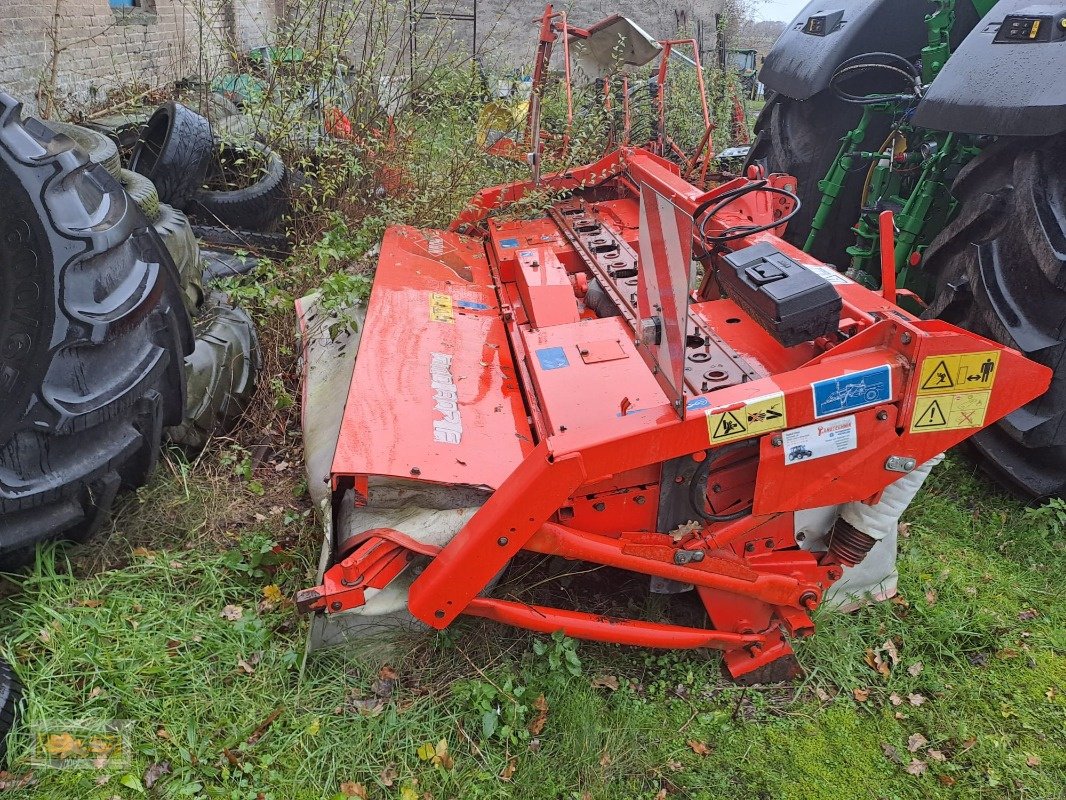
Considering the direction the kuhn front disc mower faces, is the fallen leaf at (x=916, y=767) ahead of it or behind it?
behind

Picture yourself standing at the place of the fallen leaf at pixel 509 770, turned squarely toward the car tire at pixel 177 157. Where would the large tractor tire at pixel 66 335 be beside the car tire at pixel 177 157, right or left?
left

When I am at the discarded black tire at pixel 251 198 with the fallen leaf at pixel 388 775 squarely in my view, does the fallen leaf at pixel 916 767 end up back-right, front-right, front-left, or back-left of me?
front-left

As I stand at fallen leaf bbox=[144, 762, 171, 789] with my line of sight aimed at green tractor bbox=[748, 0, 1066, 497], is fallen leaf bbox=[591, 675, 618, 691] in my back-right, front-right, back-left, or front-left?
front-right

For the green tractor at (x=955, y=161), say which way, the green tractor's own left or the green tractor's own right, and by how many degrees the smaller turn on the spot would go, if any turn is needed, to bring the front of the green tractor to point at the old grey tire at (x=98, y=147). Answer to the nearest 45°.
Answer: approximately 135° to the green tractor's own left

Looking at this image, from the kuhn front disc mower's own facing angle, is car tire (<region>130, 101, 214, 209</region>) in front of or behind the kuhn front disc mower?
in front

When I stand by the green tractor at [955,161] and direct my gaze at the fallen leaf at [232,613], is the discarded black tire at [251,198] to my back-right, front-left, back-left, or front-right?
front-right

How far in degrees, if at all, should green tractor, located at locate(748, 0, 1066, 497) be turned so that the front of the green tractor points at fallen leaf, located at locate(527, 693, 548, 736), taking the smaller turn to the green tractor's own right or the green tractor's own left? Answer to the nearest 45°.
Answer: approximately 135° to the green tractor's own right

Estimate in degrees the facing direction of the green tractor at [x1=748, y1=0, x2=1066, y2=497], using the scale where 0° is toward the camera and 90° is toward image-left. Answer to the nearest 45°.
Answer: approximately 225°
